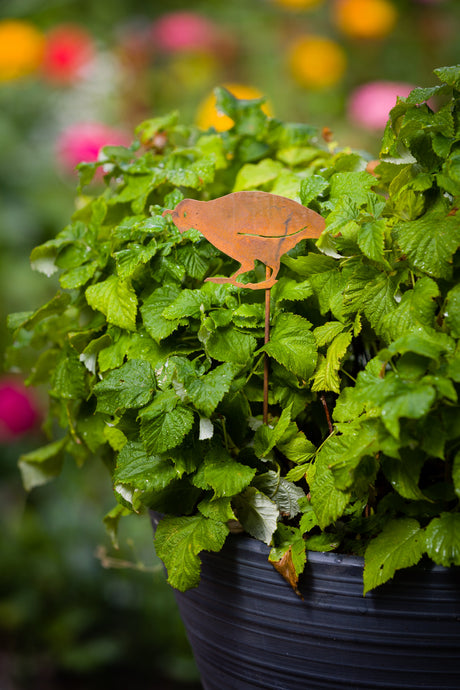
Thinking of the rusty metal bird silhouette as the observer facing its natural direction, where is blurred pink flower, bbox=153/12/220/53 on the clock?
The blurred pink flower is roughly at 3 o'clock from the rusty metal bird silhouette.

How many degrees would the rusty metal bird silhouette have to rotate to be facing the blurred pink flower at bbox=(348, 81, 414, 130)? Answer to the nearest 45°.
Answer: approximately 90° to its right

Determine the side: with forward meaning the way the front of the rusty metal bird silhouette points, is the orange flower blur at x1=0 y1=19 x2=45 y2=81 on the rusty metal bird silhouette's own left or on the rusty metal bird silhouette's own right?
on the rusty metal bird silhouette's own right

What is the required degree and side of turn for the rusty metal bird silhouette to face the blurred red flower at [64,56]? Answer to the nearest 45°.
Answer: approximately 90° to its right

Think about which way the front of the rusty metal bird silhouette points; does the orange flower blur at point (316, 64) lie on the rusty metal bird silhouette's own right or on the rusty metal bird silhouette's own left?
on the rusty metal bird silhouette's own right

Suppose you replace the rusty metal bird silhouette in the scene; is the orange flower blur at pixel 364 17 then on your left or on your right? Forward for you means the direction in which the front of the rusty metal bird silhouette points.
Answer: on your right

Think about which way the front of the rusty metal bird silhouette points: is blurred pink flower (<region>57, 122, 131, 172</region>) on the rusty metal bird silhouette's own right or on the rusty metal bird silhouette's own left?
on the rusty metal bird silhouette's own right

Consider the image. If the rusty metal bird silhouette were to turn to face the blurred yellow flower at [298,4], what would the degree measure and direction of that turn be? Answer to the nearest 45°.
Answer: approximately 90° to its right

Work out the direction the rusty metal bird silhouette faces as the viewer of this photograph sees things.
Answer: facing to the left of the viewer
